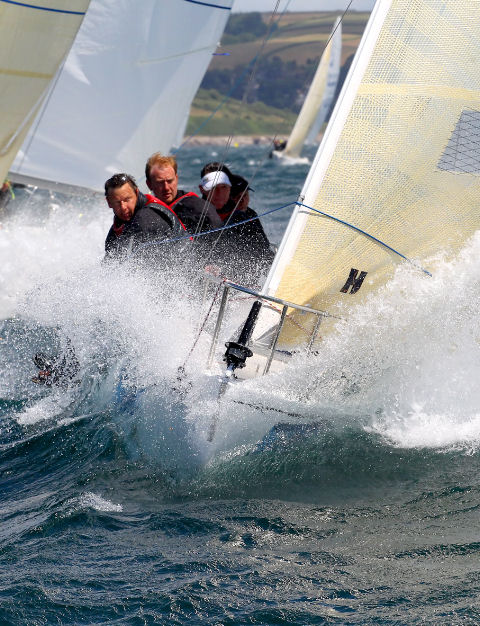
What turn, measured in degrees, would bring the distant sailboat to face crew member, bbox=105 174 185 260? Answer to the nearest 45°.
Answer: approximately 45° to its left

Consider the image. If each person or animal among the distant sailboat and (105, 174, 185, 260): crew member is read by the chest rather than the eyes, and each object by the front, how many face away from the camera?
0

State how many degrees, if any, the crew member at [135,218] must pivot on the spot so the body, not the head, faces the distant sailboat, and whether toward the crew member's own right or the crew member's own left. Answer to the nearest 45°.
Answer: approximately 135° to the crew member's own right

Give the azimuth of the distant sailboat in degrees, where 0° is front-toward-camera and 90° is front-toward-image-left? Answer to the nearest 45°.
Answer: approximately 45°

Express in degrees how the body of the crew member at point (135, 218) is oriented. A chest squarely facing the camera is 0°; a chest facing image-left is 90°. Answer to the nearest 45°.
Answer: approximately 45°

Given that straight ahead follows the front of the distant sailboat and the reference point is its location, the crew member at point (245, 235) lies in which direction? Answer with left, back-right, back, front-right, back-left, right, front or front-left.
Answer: front-left
